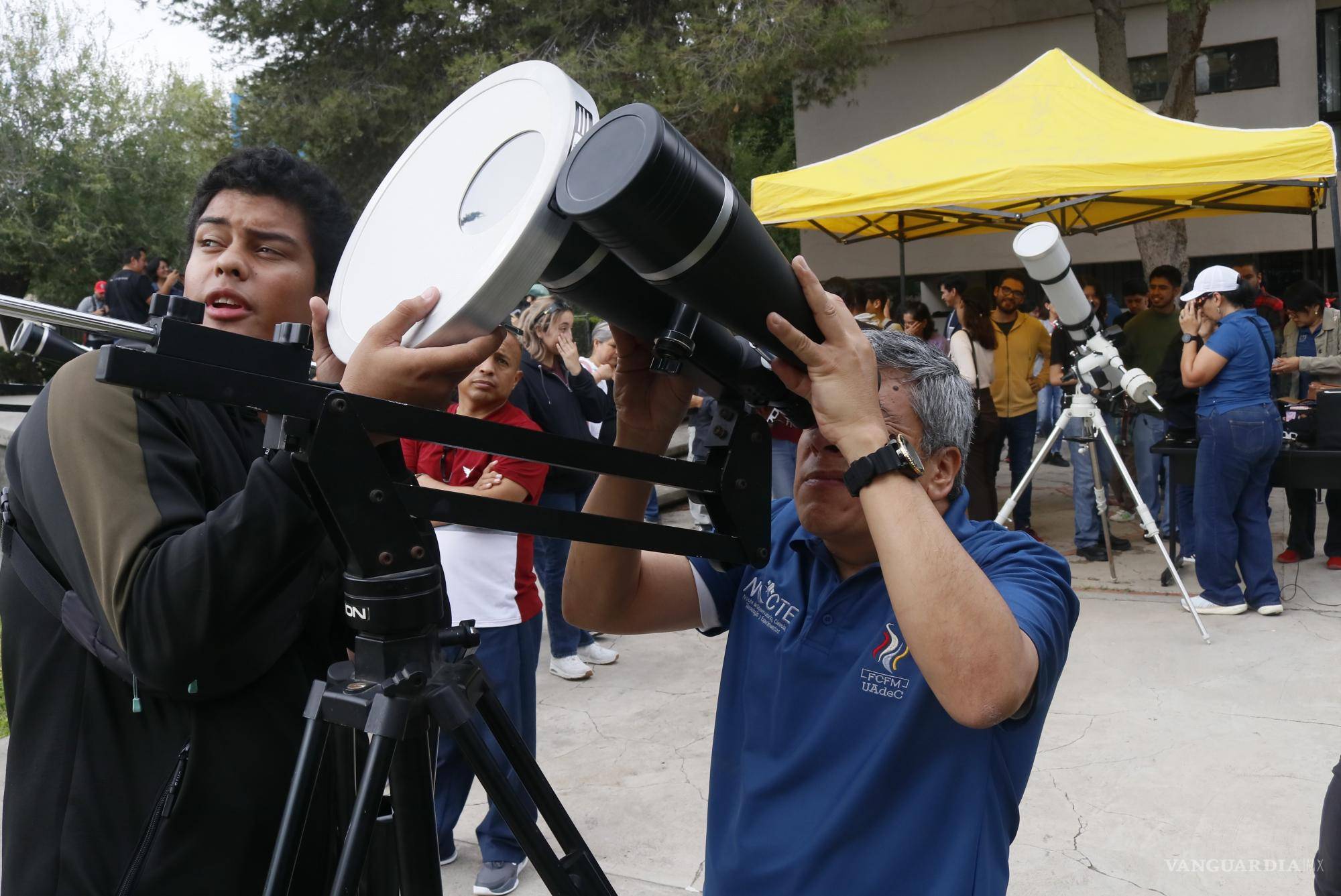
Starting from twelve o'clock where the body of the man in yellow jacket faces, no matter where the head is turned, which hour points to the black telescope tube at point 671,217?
The black telescope tube is roughly at 12 o'clock from the man in yellow jacket.

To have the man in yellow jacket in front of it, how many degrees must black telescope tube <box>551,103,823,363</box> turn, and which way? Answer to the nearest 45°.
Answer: approximately 135° to its right

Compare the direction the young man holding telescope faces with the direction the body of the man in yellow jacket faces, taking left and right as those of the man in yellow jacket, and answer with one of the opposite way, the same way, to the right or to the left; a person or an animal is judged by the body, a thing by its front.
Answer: to the left

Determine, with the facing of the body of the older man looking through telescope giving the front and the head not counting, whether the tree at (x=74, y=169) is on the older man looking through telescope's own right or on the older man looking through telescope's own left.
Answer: on the older man looking through telescope's own right

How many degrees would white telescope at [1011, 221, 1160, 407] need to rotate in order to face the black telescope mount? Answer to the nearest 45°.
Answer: approximately 45° to its left
